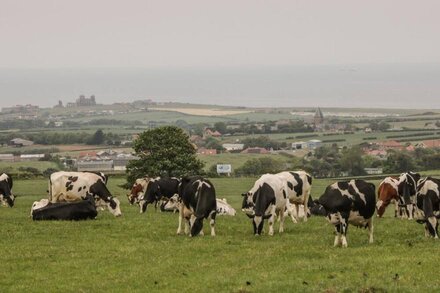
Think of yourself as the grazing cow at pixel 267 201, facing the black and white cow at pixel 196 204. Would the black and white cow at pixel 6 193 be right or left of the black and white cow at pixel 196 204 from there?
right

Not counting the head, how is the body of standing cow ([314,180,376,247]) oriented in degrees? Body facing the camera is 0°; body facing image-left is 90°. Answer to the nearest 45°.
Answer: approximately 45°

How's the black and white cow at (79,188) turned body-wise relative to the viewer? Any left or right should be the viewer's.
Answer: facing to the right of the viewer

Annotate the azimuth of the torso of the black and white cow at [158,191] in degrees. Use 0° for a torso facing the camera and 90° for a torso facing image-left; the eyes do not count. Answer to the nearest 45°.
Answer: approximately 90°
